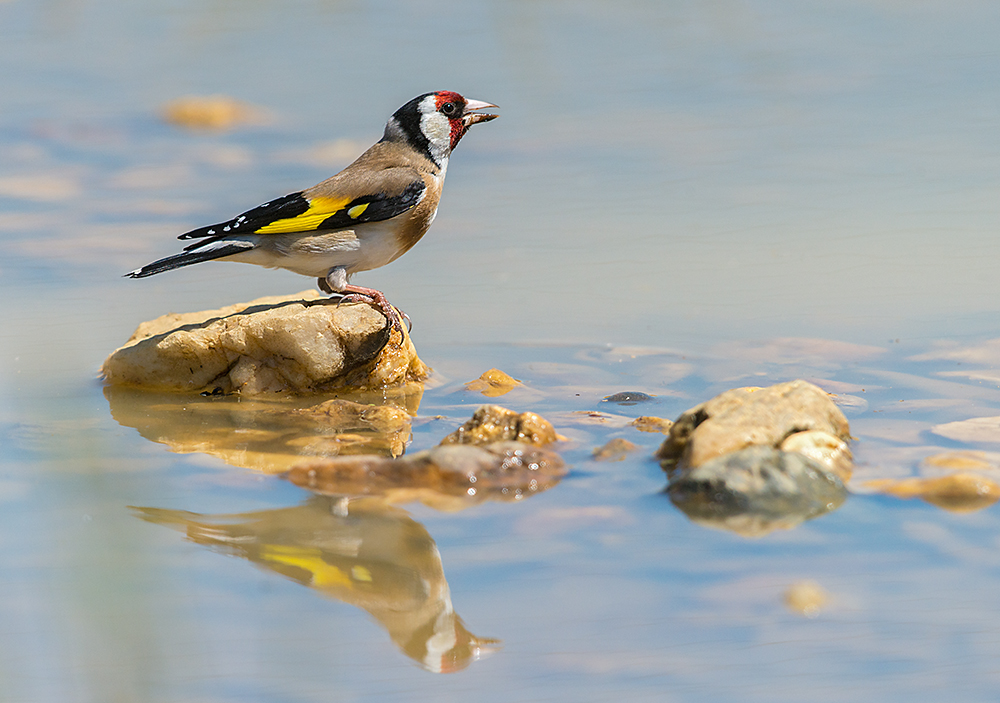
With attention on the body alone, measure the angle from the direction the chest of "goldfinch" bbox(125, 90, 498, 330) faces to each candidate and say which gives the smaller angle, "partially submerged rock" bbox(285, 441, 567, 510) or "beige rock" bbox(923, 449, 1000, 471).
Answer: the beige rock

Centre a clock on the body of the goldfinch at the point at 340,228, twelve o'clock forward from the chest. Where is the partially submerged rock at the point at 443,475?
The partially submerged rock is roughly at 3 o'clock from the goldfinch.

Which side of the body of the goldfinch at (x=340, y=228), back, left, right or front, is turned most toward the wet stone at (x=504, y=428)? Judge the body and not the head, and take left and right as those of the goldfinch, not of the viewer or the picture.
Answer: right

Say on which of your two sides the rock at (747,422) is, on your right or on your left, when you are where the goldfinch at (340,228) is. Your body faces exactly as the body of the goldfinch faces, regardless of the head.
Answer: on your right

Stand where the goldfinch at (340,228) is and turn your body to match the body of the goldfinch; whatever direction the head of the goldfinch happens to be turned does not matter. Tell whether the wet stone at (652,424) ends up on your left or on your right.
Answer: on your right

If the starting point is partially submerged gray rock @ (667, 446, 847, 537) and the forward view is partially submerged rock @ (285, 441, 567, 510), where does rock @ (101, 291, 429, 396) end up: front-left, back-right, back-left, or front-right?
front-right

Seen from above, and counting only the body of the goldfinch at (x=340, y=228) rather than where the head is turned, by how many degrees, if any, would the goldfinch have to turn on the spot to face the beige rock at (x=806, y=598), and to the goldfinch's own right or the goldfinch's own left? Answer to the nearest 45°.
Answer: approximately 90° to the goldfinch's own right

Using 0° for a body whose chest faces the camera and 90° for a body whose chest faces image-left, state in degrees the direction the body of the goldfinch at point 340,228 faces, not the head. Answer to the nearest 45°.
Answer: approximately 270°

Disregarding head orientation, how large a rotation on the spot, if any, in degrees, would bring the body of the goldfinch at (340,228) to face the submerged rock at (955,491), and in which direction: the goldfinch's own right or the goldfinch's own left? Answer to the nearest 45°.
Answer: approximately 45° to the goldfinch's own right

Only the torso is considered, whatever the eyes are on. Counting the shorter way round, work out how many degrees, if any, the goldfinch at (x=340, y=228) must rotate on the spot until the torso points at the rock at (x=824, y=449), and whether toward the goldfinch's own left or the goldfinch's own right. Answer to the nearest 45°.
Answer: approximately 45° to the goldfinch's own right
